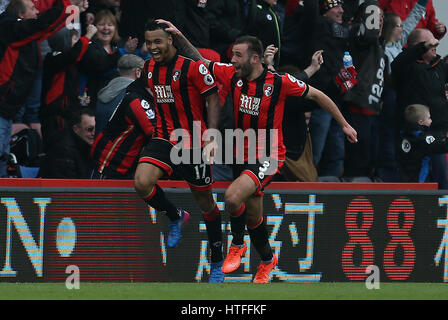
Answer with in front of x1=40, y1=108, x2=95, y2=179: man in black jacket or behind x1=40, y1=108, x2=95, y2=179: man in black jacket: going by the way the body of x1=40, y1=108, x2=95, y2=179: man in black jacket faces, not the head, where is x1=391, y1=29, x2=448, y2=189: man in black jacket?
in front

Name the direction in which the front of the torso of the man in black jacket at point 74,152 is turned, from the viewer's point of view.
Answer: to the viewer's right

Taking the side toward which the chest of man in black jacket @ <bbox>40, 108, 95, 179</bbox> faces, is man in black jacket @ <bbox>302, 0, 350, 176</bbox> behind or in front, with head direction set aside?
in front

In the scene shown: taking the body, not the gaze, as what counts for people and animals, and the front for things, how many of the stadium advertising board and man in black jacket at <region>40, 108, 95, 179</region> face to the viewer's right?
1

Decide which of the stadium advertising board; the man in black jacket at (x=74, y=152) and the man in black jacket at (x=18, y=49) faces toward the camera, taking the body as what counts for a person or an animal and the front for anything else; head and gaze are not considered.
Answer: the stadium advertising board

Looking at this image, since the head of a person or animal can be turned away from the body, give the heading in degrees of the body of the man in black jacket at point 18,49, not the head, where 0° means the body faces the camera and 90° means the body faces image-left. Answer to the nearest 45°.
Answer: approximately 270°

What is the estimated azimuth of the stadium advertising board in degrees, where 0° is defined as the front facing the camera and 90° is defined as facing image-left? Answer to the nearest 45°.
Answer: approximately 0°

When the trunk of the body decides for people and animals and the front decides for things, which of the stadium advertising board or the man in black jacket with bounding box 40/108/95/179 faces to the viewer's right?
the man in black jacket
